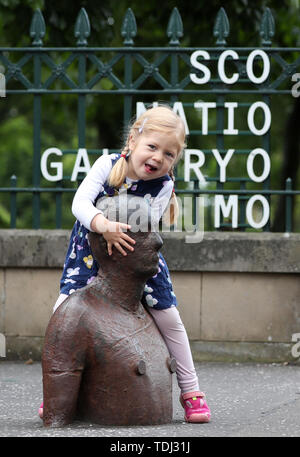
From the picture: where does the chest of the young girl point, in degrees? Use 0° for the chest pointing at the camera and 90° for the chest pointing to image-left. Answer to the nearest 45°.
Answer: approximately 0°

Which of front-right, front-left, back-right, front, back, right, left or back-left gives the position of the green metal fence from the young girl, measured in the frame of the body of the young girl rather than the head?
back
